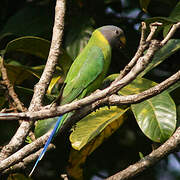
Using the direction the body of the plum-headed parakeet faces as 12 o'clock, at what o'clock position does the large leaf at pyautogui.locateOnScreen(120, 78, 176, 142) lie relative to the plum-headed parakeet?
The large leaf is roughly at 2 o'clock from the plum-headed parakeet.

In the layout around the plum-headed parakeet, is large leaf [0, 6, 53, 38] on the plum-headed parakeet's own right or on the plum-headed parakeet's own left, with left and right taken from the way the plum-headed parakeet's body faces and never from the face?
on the plum-headed parakeet's own left

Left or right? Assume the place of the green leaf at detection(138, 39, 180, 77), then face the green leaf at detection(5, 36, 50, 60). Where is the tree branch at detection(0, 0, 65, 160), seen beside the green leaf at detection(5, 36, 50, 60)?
left

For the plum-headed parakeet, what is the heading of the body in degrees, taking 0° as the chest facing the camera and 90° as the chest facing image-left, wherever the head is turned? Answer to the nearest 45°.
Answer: approximately 270°

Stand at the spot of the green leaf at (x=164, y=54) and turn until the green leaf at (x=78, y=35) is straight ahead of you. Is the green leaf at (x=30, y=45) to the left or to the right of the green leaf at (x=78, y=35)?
left
